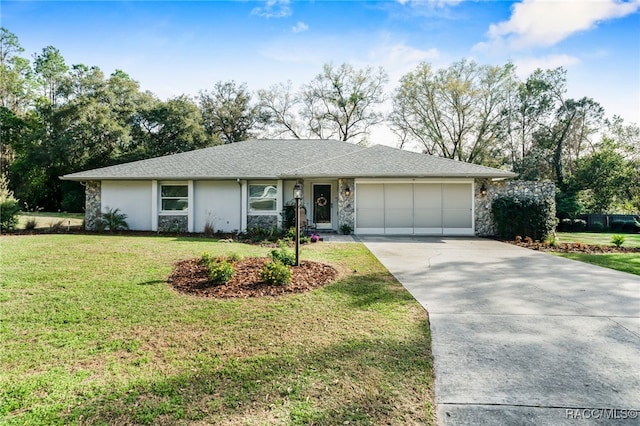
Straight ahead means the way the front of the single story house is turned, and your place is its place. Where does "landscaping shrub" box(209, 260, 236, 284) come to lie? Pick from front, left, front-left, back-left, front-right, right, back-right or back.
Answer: front

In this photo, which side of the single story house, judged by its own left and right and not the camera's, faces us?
front

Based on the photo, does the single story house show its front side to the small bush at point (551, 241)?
no

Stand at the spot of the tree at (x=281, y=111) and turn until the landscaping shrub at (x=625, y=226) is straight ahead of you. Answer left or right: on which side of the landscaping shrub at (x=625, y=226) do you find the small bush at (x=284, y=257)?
right

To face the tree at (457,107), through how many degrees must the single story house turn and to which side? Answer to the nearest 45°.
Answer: approximately 135° to its left

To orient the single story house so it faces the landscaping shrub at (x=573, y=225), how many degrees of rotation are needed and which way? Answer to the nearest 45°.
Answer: approximately 90° to its left

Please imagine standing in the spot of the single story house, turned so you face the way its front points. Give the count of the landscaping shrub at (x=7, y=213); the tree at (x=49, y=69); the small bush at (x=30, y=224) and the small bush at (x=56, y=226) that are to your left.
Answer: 0

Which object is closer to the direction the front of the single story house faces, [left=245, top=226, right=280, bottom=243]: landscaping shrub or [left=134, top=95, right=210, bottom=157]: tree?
the landscaping shrub

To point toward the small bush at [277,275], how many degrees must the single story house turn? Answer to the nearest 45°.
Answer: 0° — it already faces it

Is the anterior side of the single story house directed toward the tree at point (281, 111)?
no

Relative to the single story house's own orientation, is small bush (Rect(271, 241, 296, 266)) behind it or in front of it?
in front

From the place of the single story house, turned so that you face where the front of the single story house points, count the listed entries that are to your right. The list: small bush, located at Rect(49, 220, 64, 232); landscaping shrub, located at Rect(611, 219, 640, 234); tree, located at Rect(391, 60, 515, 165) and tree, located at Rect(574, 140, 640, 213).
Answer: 1

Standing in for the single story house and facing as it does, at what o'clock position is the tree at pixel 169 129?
The tree is roughly at 5 o'clock from the single story house.

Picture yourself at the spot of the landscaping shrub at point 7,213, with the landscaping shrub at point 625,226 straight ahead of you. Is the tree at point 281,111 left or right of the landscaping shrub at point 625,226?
left

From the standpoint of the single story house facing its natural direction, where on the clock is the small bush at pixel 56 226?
The small bush is roughly at 3 o'clock from the single story house.
